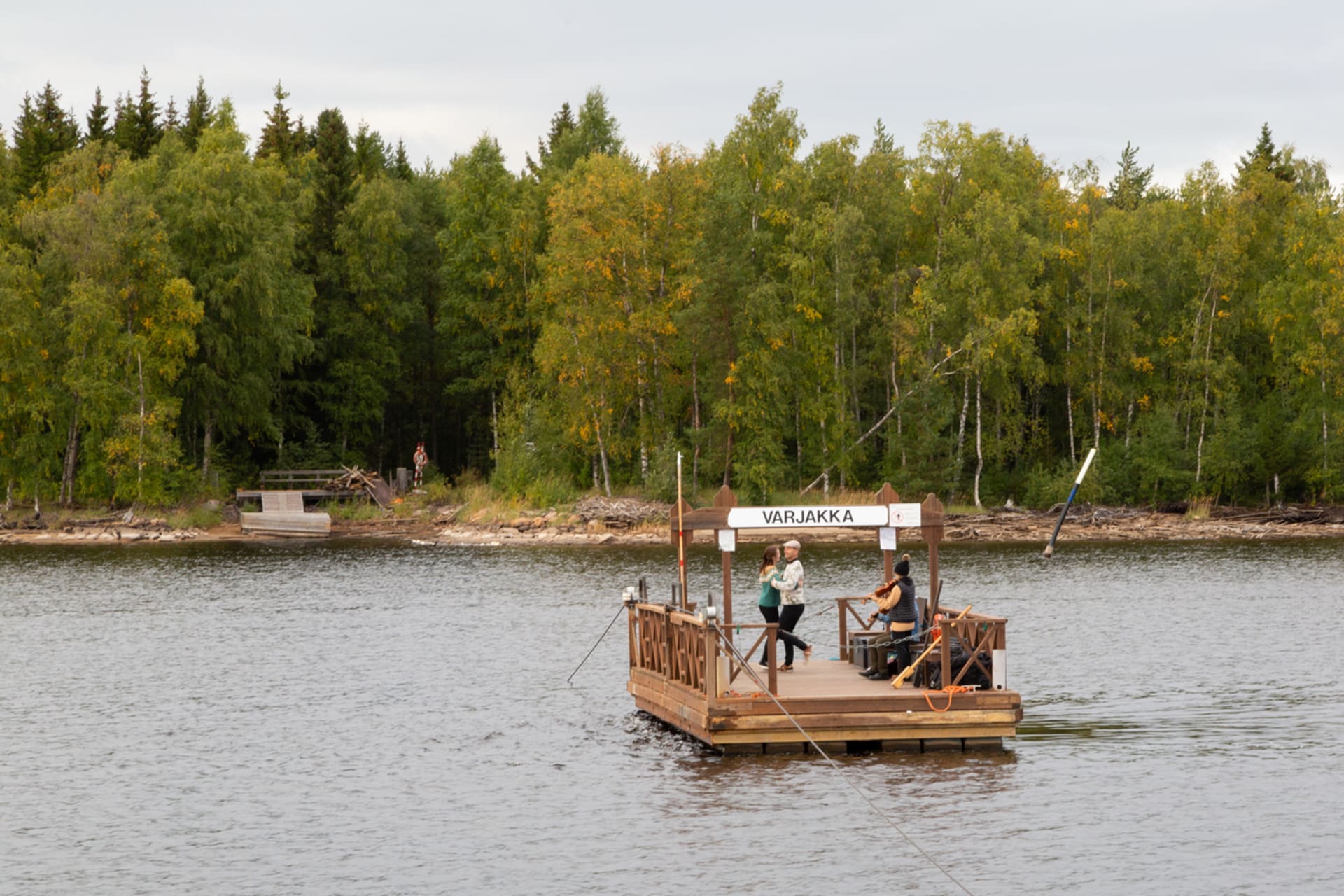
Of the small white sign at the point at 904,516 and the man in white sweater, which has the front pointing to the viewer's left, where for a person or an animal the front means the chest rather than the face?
the man in white sweater

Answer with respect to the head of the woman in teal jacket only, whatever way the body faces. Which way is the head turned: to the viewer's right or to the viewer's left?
to the viewer's right

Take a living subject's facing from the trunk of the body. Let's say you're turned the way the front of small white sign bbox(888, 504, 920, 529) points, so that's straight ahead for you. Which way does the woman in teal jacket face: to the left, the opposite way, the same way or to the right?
to the left

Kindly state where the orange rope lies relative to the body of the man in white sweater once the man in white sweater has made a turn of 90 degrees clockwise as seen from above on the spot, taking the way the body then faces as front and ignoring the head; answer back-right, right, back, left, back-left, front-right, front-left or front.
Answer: back-right

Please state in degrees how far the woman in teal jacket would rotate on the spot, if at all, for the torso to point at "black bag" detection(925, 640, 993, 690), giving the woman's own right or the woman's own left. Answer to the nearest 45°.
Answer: approximately 45° to the woman's own right

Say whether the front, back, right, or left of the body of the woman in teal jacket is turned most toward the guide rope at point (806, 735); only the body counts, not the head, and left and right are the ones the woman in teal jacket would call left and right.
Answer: right

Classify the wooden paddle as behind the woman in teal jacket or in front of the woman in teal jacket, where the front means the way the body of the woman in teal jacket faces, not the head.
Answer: in front

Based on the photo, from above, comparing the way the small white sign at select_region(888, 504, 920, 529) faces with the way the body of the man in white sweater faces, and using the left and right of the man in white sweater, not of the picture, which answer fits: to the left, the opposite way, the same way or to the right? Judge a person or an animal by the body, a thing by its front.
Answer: to the left

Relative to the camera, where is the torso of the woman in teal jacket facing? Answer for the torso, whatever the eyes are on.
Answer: to the viewer's right

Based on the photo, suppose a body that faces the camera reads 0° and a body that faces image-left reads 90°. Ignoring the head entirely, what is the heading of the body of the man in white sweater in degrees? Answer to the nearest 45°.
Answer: approximately 90°

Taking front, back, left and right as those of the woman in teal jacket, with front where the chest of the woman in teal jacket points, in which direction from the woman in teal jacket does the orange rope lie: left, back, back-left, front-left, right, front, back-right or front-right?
front-right

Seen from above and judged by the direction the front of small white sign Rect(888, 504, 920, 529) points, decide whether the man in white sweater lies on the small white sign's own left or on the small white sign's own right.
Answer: on the small white sign's own right
